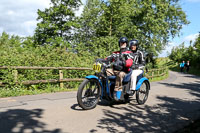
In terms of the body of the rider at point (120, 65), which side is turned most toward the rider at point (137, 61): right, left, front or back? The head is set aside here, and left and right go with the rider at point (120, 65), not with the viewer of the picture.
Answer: back

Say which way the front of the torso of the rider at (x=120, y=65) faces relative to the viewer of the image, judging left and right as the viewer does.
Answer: facing the viewer and to the left of the viewer

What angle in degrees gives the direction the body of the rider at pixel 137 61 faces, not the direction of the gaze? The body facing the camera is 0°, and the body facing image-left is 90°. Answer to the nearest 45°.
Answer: approximately 45°

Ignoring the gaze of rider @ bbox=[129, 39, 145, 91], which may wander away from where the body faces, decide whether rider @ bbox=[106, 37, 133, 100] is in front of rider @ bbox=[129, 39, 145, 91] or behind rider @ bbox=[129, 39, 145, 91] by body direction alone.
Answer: in front

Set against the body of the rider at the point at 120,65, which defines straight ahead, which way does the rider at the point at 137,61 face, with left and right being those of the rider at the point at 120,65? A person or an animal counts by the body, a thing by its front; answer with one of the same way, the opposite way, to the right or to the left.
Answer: the same way

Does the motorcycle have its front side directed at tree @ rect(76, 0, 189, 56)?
no

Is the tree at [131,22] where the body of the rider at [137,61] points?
no

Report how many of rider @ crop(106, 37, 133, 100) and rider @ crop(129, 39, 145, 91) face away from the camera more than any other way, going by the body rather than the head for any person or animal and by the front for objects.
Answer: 0
